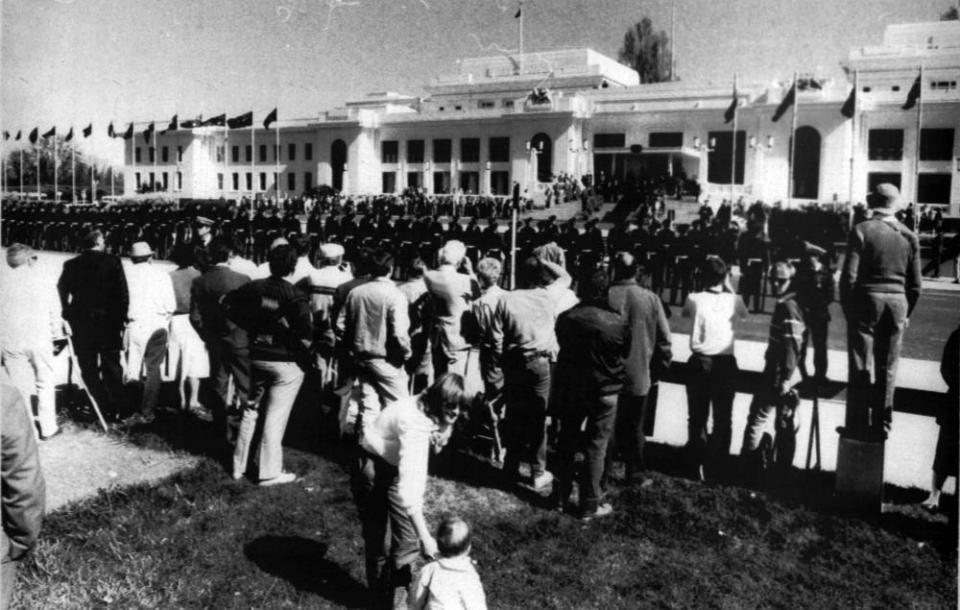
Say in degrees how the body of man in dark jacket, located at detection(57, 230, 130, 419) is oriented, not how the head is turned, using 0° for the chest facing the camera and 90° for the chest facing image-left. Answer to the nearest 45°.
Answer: approximately 180°

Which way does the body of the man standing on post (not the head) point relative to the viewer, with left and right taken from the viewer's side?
facing away from the viewer

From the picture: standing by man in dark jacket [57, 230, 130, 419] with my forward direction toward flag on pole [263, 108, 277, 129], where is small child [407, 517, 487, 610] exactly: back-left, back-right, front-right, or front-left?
back-right

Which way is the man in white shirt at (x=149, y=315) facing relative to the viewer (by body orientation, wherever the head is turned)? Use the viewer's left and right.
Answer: facing away from the viewer

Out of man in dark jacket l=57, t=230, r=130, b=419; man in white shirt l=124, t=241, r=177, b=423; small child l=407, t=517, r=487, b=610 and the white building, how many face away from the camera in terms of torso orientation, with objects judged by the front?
3

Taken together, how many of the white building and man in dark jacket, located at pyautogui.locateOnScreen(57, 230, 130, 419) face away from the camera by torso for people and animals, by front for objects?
1

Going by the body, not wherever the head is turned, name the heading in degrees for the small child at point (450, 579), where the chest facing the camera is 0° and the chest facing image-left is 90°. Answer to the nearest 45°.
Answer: approximately 180°

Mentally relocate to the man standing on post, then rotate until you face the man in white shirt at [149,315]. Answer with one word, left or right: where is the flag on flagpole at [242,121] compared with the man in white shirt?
right

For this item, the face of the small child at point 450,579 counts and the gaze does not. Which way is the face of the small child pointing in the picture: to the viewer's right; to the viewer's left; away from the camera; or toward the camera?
away from the camera

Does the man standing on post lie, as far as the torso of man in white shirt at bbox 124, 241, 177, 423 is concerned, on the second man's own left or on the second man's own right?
on the second man's own right

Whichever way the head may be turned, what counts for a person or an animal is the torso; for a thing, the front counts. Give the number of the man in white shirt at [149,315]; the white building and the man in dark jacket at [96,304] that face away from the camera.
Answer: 2

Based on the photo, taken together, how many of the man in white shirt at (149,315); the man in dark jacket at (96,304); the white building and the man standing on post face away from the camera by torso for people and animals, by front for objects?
3
